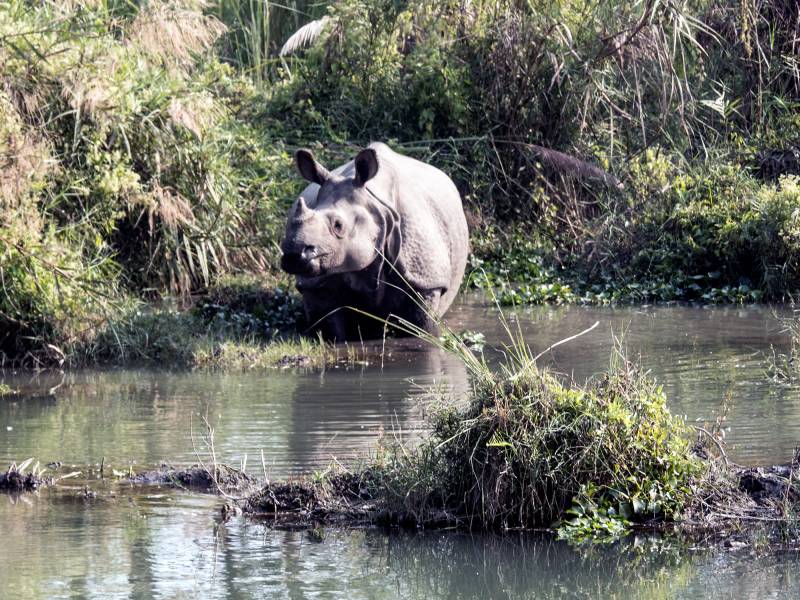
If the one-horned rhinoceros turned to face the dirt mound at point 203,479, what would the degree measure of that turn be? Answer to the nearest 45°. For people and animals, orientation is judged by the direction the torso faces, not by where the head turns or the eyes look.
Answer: approximately 45° to its left

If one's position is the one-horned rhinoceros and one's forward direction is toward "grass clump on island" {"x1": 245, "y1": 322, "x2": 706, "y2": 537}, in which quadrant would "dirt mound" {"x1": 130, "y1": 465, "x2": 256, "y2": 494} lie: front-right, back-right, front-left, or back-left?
front-right

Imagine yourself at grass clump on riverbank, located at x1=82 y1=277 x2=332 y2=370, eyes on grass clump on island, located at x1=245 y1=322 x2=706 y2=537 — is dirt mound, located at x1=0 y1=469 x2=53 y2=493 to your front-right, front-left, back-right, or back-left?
front-right

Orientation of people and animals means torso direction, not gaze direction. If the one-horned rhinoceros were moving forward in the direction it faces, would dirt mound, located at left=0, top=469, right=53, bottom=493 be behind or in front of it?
in front

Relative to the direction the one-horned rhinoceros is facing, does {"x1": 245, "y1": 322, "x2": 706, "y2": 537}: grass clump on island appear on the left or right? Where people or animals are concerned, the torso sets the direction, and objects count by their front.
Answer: on its left

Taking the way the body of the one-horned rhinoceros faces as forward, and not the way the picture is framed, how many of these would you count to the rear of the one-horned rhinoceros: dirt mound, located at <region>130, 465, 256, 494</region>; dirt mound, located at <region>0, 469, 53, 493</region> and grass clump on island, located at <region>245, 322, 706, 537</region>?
0

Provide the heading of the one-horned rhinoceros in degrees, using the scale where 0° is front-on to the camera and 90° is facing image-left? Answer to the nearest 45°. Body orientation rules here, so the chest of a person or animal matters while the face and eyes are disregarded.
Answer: approximately 45°

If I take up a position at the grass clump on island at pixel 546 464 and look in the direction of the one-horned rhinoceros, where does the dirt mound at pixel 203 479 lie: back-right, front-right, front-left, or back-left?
front-left

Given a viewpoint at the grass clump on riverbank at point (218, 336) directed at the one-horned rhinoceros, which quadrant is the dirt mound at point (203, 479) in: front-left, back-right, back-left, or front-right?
back-right
